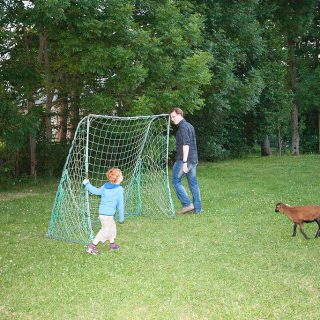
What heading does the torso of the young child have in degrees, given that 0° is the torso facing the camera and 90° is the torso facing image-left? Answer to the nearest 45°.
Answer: approximately 225°

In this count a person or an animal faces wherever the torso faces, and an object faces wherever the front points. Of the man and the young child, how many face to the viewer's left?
1

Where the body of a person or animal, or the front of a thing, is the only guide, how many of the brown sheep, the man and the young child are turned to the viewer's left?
2

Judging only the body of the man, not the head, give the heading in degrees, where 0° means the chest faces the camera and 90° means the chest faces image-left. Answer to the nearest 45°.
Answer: approximately 90°

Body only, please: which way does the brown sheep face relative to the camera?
to the viewer's left

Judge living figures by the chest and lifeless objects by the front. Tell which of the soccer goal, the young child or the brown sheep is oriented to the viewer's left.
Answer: the brown sheep

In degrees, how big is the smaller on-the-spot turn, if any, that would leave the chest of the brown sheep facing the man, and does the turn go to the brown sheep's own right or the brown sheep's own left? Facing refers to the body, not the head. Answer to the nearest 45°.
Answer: approximately 45° to the brown sheep's own right

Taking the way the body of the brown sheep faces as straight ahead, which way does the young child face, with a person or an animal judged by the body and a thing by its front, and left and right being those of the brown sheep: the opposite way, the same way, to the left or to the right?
to the right

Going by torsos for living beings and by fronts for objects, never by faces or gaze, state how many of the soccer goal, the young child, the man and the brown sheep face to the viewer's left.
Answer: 2
